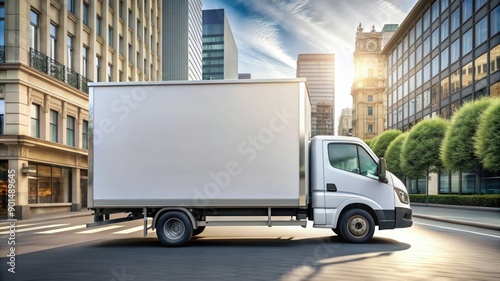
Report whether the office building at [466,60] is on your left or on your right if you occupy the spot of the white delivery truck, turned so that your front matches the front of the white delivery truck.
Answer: on your left

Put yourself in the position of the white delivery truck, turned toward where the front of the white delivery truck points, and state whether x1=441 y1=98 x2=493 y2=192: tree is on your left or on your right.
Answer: on your left

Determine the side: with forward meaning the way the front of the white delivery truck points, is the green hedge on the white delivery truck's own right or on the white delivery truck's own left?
on the white delivery truck's own left

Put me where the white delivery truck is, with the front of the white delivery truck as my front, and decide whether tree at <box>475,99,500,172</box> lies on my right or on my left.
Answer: on my left

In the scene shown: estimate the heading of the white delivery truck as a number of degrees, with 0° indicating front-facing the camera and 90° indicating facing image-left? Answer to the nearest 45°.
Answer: approximately 270°
